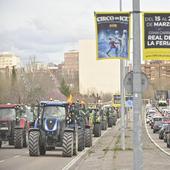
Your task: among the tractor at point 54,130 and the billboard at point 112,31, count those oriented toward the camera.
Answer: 2

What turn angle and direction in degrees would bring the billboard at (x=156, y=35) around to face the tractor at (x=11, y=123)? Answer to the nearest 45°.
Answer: approximately 135° to its right

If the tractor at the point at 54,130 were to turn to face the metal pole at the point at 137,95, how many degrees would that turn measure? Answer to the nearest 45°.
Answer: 0° — it already faces it

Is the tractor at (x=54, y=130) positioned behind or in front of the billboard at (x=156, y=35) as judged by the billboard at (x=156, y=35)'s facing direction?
behind

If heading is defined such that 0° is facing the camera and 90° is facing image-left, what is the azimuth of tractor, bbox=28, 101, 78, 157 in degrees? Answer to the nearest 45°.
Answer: approximately 0°
